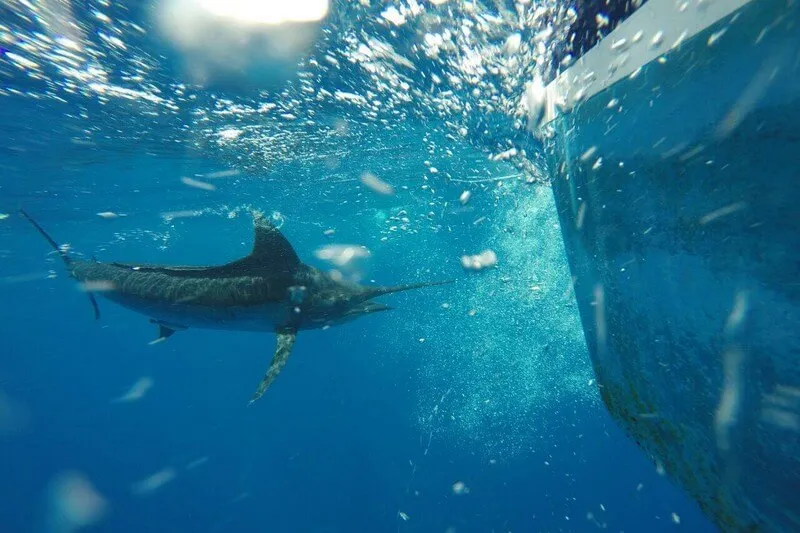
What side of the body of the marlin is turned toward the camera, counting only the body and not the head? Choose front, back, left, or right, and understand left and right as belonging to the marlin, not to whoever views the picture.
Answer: right
